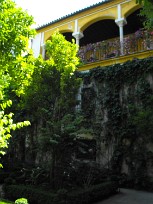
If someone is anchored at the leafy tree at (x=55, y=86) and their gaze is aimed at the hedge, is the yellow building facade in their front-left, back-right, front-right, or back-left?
back-left

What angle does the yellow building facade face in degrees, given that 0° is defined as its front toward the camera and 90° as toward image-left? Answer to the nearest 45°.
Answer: approximately 45°
